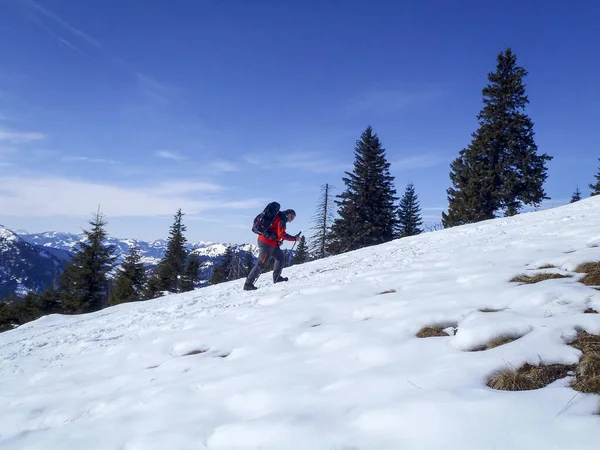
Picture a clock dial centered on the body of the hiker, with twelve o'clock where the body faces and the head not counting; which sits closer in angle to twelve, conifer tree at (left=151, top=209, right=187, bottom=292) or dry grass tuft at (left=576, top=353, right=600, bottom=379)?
the dry grass tuft

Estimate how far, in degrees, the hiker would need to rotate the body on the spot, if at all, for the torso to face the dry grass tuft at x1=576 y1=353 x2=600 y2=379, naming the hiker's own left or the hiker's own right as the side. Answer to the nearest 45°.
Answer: approximately 90° to the hiker's own right

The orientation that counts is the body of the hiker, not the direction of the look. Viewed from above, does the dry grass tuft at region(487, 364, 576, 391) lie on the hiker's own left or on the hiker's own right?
on the hiker's own right

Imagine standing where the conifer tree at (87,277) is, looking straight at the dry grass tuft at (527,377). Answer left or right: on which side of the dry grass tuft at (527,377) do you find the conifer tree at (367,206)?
left

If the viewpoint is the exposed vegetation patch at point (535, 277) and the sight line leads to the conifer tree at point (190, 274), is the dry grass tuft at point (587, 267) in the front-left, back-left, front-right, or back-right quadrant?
back-right

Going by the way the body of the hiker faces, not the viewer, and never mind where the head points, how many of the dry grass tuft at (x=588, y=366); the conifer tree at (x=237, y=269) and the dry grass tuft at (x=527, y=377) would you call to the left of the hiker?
1

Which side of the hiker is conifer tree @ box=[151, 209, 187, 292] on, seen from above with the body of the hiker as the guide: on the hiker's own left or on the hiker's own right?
on the hiker's own left

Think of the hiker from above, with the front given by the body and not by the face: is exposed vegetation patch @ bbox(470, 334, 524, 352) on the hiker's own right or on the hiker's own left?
on the hiker's own right

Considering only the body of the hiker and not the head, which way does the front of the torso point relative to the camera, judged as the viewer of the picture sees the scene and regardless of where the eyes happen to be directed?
to the viewer's right

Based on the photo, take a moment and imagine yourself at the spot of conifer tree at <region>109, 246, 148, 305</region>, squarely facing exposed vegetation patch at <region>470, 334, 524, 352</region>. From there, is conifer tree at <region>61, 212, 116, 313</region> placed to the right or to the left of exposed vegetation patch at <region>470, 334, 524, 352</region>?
right

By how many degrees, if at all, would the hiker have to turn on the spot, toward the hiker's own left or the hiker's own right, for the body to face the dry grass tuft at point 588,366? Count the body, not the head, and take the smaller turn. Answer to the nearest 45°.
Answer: approximately 90° to the hiker's own right
